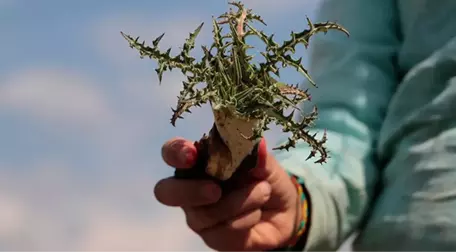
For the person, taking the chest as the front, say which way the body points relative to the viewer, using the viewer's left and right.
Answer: facing the viewer and to the left of the viewer
